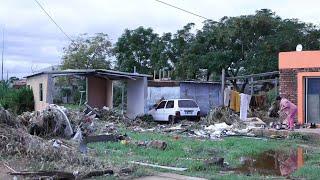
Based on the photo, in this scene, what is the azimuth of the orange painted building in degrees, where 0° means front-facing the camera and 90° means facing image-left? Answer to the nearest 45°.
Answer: approximately 0°

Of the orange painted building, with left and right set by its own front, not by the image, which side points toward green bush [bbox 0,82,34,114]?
right

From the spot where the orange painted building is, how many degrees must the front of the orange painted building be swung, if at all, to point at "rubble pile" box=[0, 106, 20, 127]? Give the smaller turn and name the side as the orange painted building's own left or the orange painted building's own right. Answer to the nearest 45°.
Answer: approximately 45° to the orange painted building's own right

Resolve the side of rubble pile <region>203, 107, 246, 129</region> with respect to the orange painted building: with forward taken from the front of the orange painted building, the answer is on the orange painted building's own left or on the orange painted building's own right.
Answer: on the orange painted building's own right

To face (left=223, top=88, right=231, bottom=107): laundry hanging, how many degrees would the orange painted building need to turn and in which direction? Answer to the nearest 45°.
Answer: approximately 135° to its right
